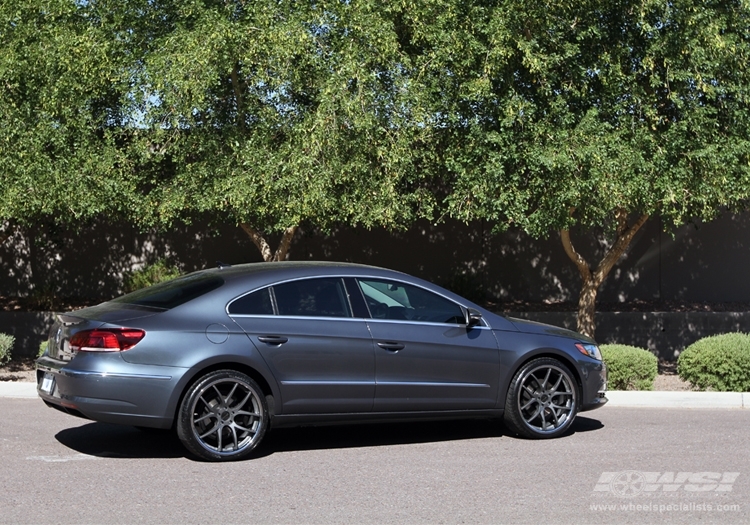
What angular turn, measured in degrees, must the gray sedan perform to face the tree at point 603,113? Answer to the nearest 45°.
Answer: approximately 45° to its left

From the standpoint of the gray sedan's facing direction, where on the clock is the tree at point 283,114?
The tree is roughly at 9 o'clock from the gray sedan.

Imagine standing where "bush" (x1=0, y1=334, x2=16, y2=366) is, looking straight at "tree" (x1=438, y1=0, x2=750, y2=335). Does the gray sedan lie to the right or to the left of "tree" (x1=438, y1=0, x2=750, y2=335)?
right

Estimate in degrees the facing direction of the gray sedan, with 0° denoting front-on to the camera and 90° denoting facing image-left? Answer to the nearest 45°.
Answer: approximately 270°

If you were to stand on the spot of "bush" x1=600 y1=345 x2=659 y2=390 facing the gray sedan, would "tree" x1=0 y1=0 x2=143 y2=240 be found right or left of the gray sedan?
right

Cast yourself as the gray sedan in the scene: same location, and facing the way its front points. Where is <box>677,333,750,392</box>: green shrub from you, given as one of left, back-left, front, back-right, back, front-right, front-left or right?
front-left

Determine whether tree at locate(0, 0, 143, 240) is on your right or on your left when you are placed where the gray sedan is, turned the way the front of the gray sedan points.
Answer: on your left

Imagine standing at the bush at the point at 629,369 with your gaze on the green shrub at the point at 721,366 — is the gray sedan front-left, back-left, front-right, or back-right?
back-right

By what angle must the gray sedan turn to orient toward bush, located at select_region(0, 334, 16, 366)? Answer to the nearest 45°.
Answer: approximately 135° to its left

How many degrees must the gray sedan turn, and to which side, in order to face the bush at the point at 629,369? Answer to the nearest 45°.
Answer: approximately 45° to its left
